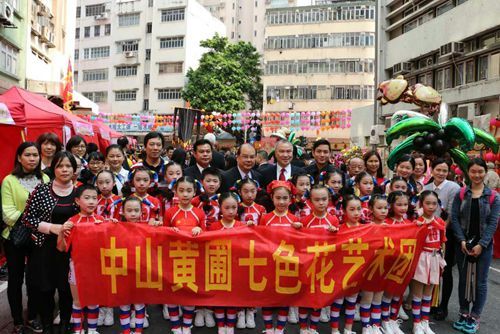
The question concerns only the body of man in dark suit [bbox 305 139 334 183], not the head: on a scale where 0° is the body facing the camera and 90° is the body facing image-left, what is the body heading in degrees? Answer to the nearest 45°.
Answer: approximately 0°

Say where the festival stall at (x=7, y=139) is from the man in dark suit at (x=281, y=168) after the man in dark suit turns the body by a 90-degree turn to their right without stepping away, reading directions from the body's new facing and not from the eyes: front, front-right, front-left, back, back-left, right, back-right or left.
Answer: front

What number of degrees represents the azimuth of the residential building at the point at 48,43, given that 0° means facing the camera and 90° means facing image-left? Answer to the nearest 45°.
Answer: approximately 315°

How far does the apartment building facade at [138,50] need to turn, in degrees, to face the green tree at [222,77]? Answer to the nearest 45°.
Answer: approximately 45° to its left

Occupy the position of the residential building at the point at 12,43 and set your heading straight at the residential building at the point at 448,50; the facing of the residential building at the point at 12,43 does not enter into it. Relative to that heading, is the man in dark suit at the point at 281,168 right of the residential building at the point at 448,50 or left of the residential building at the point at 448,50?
right

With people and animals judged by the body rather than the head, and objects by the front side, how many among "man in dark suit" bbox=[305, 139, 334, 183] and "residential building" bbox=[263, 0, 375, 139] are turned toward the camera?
2

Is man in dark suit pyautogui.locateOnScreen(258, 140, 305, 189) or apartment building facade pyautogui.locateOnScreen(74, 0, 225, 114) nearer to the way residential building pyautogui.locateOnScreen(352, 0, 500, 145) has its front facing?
the man in dark suit

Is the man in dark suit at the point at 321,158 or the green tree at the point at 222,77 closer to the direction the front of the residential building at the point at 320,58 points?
the man in dark suit
